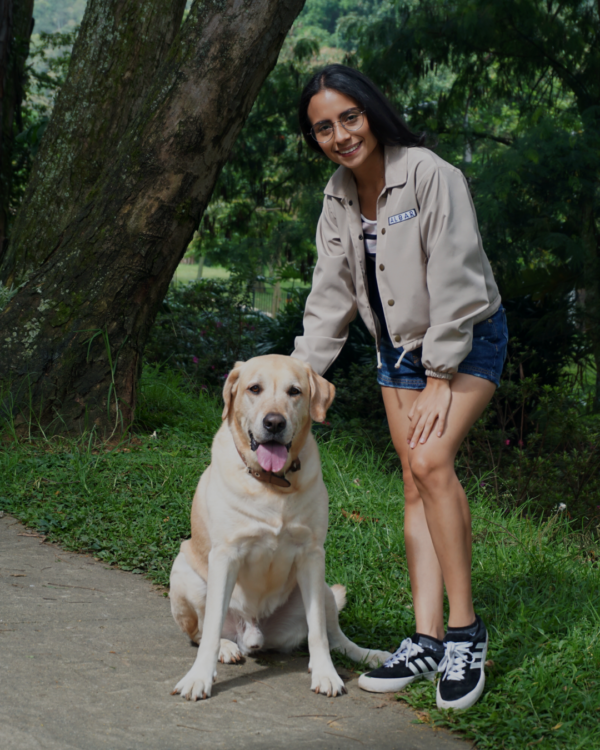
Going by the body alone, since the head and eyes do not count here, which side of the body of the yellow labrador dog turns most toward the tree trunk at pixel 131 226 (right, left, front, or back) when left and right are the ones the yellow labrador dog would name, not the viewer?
back

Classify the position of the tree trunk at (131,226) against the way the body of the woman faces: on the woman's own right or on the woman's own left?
on the woman's own right

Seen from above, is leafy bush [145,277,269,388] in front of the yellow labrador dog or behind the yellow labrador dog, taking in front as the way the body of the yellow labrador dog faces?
behind

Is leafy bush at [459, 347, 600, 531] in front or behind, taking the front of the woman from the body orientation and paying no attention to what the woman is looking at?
behind
